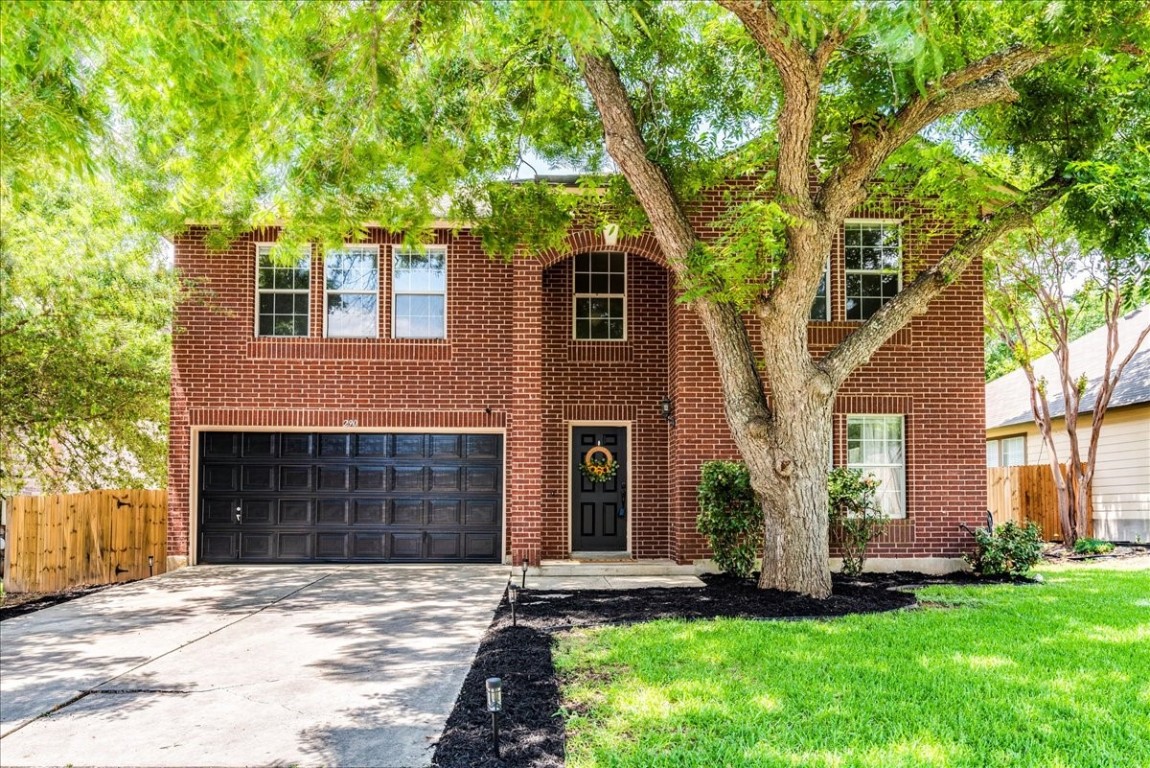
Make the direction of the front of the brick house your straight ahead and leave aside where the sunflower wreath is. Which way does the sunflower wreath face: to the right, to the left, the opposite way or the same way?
the same way

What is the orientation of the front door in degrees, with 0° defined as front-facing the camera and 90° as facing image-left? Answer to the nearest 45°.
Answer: approximately 0°

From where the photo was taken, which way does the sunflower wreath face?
toward the camera

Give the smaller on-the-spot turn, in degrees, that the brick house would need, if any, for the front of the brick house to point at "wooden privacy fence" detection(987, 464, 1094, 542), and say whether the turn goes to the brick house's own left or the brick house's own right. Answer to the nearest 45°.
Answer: approximately 135° to the brick house's own left

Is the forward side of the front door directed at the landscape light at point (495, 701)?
yes

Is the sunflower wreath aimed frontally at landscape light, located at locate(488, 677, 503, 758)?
yes

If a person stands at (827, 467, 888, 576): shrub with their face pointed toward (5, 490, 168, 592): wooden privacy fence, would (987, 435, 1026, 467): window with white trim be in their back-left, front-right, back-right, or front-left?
back-right

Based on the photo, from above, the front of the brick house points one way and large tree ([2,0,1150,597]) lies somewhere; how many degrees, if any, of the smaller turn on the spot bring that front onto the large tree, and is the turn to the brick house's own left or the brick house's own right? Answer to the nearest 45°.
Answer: approximately 45° to the brick house's own left

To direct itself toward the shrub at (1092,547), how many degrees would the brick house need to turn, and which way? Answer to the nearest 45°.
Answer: approximately 90° to its left

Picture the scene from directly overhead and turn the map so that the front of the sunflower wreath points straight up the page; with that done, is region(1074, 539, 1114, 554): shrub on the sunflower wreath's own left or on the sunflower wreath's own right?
on the sunflower wreath's own left
